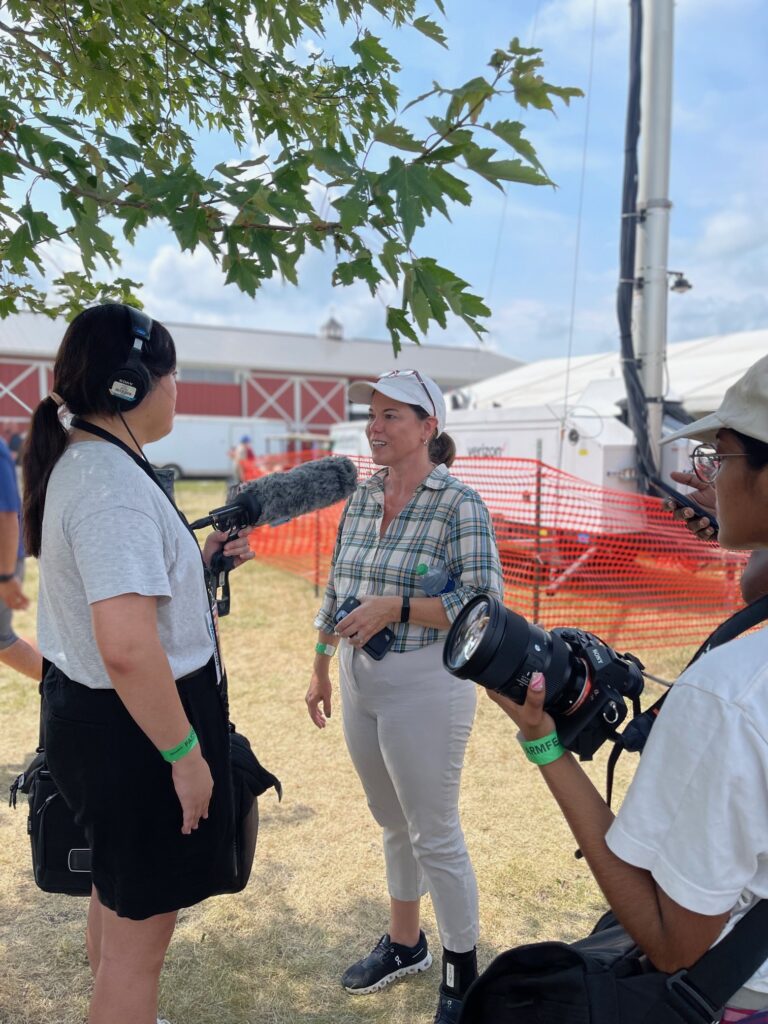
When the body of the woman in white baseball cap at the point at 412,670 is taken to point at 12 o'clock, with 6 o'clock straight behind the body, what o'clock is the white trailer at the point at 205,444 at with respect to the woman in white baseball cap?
The white trailer is roughly at 4 o'clock from the woman in white baseball cap.

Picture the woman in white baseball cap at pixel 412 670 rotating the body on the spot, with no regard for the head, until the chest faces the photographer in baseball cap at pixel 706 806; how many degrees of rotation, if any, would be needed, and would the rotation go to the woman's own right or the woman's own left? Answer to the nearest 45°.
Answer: approximately 45° to the woman's own left

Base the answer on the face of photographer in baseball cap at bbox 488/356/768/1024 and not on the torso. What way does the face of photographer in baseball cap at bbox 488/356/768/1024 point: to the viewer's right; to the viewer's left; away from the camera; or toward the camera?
to the viewer's left

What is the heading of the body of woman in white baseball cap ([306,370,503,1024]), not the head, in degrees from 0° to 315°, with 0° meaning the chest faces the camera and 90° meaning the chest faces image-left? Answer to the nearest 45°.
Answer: approximately 45°

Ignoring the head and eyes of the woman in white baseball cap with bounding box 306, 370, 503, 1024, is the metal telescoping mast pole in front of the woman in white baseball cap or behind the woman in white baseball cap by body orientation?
behind

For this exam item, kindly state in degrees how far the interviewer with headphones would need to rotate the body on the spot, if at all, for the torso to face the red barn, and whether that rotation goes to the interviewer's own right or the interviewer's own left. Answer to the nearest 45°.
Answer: approximately 45° to the interviewer's own left

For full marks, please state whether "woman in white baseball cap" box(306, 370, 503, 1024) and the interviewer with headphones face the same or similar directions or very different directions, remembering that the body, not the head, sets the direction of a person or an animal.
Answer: very different directions

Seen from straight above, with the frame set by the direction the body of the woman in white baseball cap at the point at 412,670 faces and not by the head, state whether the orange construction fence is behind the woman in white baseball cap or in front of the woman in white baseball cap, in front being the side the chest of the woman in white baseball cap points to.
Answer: behind

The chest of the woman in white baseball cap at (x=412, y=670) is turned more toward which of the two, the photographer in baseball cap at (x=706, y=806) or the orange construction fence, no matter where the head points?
the photographer in baseball cap

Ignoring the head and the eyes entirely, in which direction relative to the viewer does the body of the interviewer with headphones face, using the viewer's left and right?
facing away from the viewer and to the right of the viewer

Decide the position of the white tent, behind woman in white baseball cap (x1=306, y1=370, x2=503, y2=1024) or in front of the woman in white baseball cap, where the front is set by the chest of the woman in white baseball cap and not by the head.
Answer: behind
